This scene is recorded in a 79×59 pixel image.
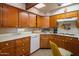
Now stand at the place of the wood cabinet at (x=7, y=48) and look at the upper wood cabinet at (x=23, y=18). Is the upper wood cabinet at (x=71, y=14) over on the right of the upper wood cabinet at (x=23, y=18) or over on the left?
right

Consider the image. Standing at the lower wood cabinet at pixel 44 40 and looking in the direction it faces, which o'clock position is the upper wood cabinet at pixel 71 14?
The upper wood cabinet is roughly at 10 o'clock from the lower wood cabinet.

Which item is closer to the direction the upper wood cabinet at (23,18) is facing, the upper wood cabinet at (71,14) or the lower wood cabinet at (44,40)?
the upper wood cabinet

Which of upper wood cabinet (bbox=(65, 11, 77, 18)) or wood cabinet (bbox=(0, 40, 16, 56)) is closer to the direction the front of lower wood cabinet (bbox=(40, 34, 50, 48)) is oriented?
the wood cabinet

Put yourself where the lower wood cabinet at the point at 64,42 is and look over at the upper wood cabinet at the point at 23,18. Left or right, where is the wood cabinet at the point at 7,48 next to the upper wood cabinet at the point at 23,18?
left

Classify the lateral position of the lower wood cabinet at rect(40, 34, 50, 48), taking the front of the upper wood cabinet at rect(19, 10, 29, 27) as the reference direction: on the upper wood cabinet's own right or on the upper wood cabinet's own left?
on the upper wood cabinet's own left

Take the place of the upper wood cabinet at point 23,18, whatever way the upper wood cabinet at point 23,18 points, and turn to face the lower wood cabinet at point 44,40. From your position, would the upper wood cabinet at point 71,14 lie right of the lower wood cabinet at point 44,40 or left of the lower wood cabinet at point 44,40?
right

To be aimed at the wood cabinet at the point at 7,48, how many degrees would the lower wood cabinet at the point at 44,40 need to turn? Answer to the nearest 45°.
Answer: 0° — it already faces it

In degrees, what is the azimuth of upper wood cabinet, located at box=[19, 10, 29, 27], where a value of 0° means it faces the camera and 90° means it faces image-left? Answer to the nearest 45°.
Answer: approximately 315°

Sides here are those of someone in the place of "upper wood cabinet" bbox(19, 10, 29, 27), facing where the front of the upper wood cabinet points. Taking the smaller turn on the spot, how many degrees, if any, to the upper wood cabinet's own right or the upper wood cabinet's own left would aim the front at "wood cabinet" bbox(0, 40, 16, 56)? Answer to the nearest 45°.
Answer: approximately 45° to the upper wood cabinet's own right
